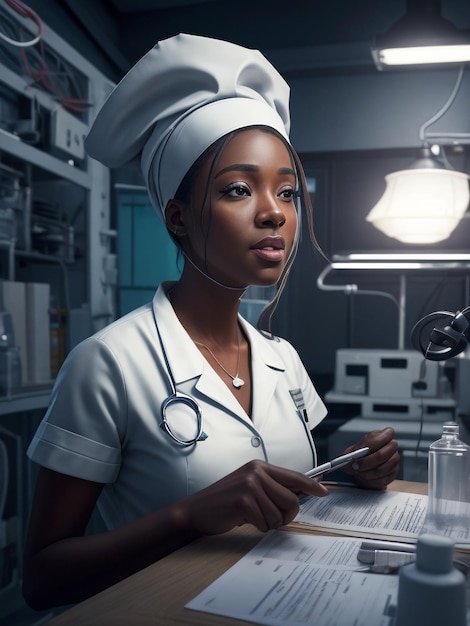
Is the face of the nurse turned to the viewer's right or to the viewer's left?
to the viewer's right

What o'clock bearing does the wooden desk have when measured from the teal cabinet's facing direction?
The wooden desk is roughly at 12 o'clock from the teal cabinet.

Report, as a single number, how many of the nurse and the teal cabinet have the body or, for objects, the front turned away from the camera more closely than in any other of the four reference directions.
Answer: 0

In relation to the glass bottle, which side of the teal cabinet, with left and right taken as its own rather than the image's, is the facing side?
front

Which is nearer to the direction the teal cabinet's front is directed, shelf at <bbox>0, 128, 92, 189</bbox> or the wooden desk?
the wooden desk

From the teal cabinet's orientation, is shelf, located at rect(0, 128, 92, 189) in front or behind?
in front

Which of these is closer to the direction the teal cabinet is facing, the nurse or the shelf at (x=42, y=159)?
the nurse

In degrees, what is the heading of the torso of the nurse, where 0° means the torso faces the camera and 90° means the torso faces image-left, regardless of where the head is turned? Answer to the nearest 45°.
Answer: approximately 315°

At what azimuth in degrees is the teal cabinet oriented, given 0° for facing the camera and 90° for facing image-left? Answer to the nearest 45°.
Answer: approximately 0°

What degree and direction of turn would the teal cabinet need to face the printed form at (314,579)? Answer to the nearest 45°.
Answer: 0° — it already faces it
